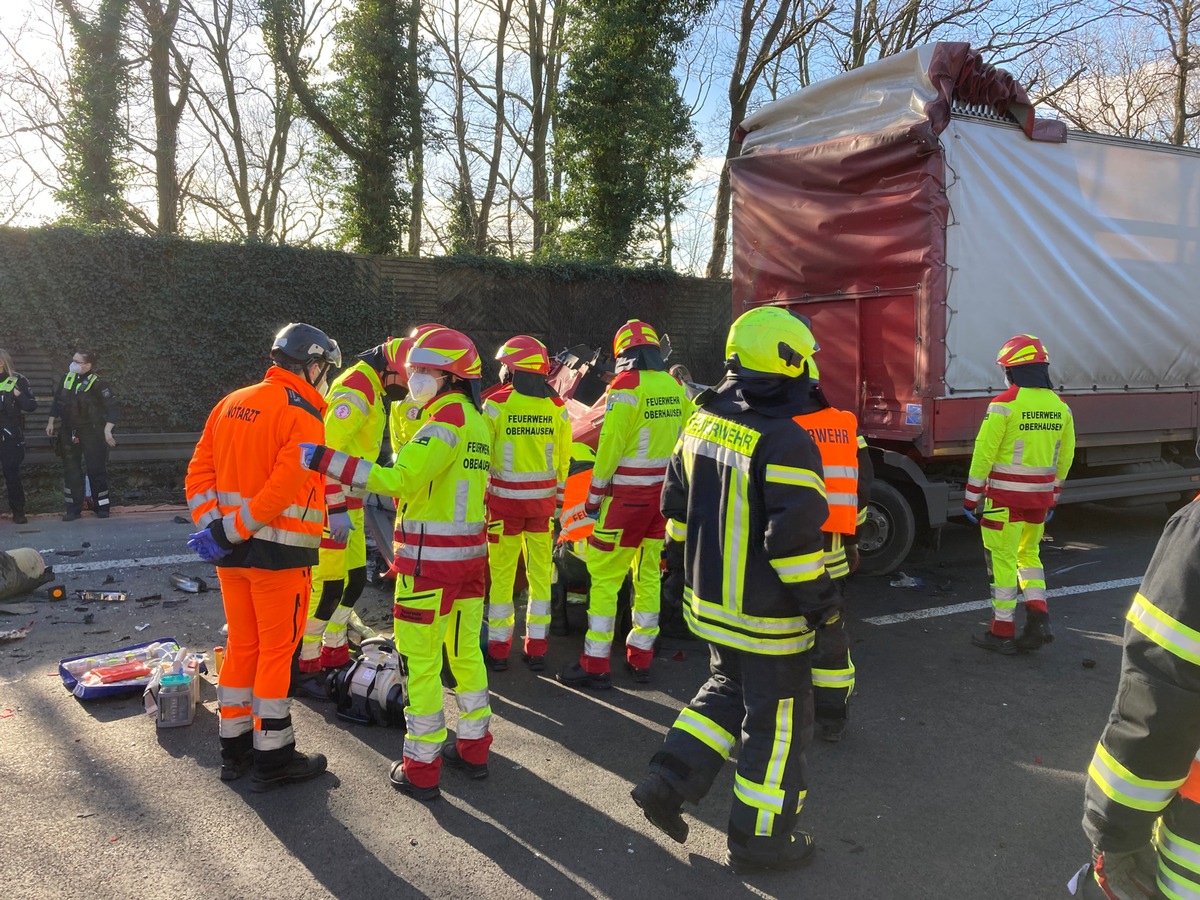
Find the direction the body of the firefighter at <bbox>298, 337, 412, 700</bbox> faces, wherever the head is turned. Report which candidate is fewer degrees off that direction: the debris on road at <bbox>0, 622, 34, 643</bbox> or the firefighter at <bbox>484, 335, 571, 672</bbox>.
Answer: the firefighter

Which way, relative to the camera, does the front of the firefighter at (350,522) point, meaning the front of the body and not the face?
to the viewer's right

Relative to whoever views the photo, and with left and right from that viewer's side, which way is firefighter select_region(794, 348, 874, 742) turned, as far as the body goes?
facing away from the viewer

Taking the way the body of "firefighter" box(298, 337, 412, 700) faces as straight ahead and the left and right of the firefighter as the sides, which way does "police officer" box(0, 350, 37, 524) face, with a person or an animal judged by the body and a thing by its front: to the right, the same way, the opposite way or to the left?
to the right

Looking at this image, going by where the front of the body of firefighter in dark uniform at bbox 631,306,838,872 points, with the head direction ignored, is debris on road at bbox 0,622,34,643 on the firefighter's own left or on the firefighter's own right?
on the firefighter's own left

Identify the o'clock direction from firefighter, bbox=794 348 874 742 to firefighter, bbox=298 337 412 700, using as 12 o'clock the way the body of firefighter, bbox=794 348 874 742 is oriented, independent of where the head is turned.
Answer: firefighter, bbox=298 337 412 700 is roughly at 9 o'clock from firefighter, bbox=794 348 874 742.

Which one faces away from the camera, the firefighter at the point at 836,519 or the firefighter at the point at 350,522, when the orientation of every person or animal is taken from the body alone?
the firefighter at the point at 836,519

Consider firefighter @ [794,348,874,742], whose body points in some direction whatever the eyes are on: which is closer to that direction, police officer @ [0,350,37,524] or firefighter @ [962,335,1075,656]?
the firefighter
